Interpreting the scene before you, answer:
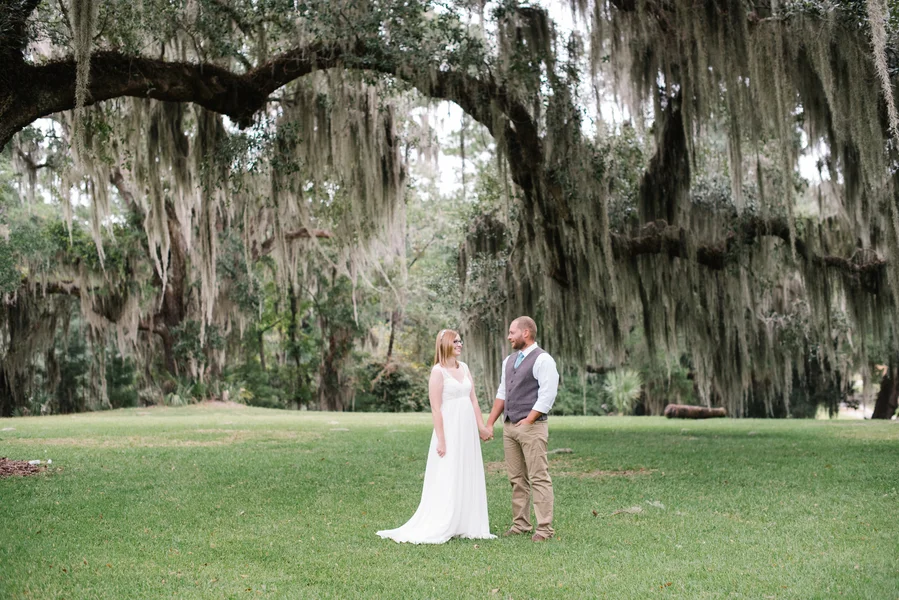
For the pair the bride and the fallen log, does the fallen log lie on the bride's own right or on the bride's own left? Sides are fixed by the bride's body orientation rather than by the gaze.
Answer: on the bride's own left

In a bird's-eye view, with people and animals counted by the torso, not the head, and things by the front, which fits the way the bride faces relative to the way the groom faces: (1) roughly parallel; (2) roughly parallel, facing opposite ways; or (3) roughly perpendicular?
roughly perpendicular

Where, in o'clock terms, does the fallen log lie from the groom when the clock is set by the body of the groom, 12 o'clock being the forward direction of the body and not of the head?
The fallen log is roughly at 5 o'clock from the groom.

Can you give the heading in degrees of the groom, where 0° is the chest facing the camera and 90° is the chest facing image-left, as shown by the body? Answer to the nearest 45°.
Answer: approximately 45°

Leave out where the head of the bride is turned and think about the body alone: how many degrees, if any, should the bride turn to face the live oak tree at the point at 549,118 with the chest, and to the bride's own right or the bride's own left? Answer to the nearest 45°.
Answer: approximately 135° to the bride's own left

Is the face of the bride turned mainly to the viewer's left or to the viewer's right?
to the viewer's right

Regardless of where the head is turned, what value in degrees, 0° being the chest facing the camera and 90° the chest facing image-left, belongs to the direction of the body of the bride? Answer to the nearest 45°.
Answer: approximately 315°
